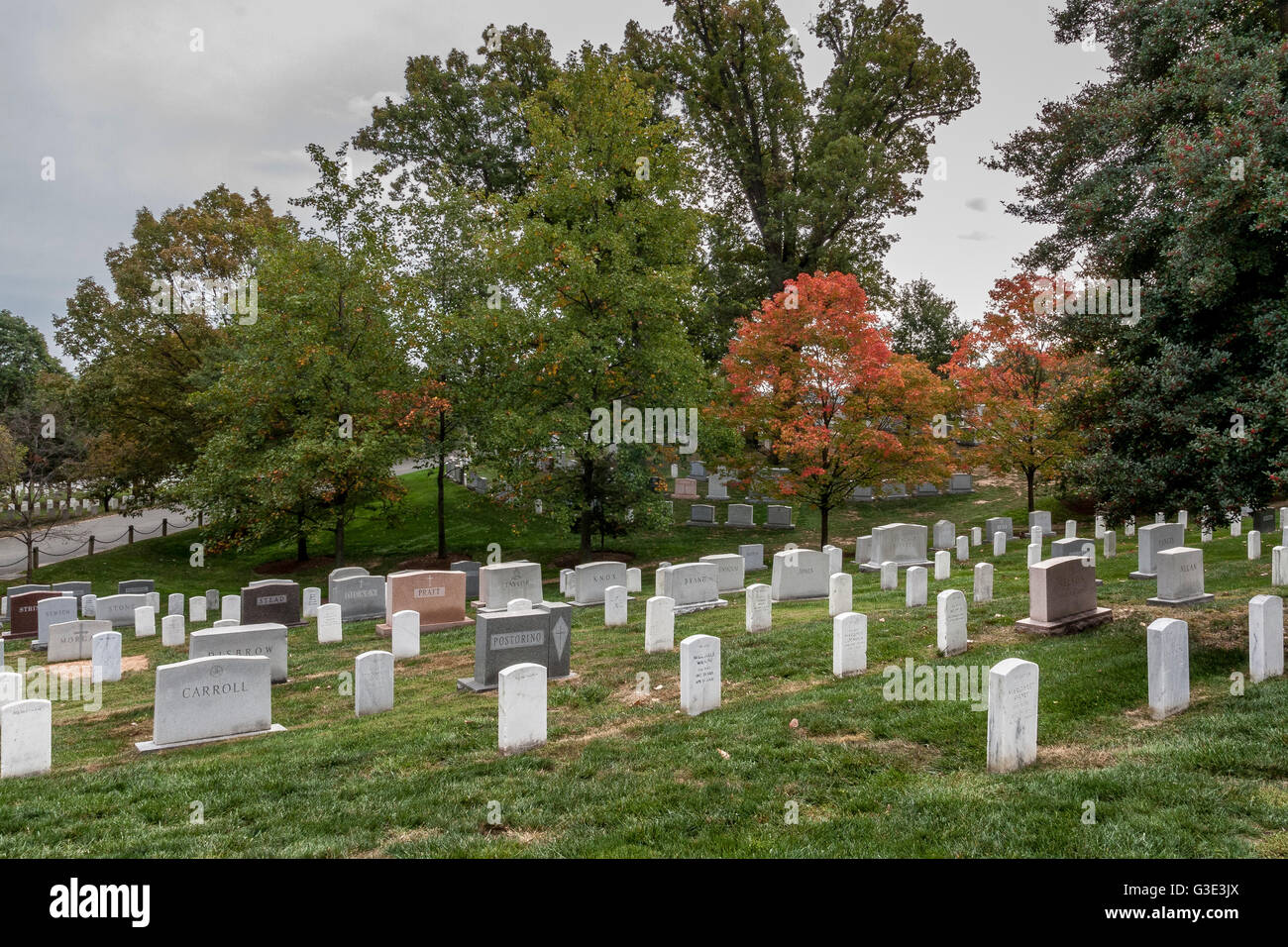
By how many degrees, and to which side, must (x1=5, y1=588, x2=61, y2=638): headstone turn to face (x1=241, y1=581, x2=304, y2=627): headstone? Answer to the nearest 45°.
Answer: approximately 45° to its left

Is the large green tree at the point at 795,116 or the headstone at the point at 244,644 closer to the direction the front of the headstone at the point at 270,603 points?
the headstone

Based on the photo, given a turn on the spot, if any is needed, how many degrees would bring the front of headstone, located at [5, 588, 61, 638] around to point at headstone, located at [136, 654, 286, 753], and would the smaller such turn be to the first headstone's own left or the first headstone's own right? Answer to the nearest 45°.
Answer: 0° — it already faces it

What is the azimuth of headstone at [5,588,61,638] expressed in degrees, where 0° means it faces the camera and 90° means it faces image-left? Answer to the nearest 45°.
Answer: approximately 0°

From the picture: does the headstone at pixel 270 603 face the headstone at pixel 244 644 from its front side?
yes

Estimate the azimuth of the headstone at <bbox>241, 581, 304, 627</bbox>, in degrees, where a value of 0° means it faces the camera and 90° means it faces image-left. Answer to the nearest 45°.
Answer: approximately 0°

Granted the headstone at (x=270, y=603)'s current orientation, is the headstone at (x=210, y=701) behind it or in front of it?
in front

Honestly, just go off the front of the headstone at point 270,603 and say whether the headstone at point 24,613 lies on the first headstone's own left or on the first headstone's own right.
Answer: on the first headstone's own right

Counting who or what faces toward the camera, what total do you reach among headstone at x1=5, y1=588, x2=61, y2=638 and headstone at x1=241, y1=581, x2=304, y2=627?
2
